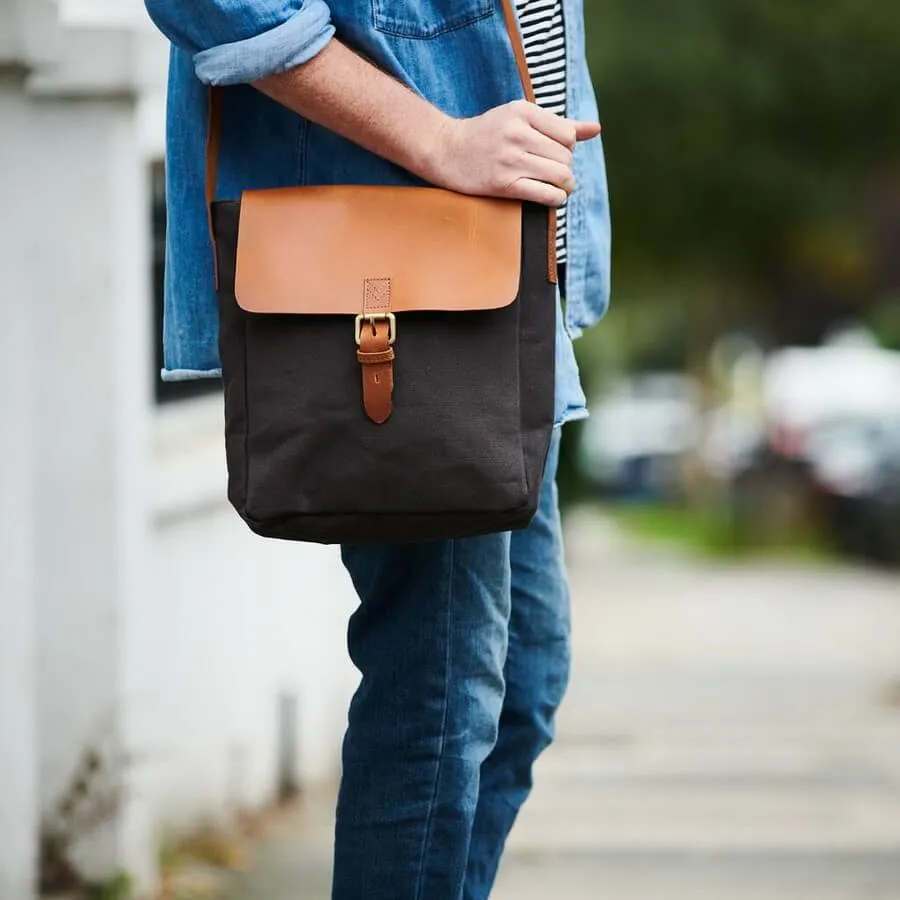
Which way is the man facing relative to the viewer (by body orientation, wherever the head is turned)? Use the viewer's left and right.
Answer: facing the viewer and to the right of the viewer

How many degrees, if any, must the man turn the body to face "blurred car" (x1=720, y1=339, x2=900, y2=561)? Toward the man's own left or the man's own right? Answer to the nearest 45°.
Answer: approximately 135° to the man's own left

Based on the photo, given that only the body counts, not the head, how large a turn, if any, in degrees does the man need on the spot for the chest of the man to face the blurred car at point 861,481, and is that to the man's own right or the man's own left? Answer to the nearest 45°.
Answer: approximately 135° to the man's own left
